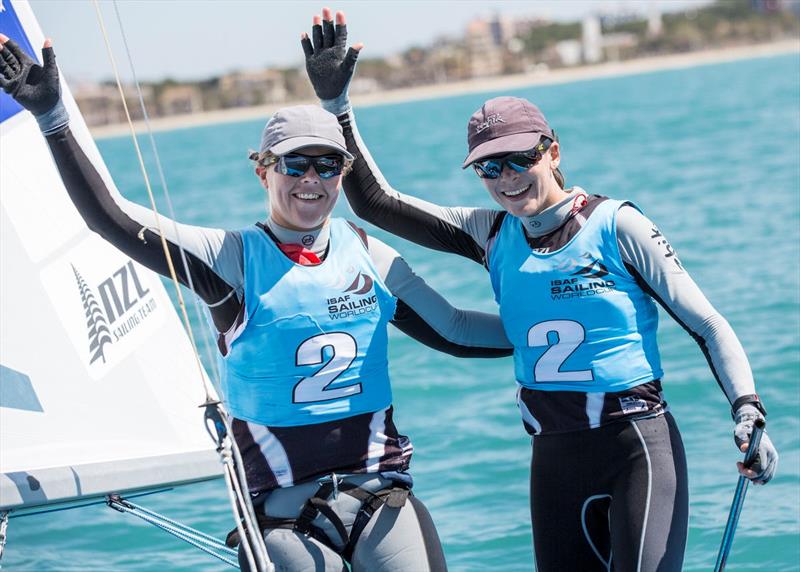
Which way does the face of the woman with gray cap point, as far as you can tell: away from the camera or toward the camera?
toward the camera

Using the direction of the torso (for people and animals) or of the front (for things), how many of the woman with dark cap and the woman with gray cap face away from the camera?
0

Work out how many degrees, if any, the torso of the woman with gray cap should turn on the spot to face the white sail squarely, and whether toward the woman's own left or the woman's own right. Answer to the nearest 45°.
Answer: approximately 135° to the woman's own right

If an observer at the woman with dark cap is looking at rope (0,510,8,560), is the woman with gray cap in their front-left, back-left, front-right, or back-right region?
front-left

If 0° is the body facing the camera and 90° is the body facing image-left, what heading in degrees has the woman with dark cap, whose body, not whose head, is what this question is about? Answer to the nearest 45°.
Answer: approximately 45°

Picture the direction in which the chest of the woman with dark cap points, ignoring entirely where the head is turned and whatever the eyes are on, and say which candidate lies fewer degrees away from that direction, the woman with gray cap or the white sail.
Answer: the woman with gray cap

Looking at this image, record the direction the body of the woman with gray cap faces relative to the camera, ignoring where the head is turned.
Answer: toward the camera

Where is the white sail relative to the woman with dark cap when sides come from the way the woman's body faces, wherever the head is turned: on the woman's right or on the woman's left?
on the woman's right

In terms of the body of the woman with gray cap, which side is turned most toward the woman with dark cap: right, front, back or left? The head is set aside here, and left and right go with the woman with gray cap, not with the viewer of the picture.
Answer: left
